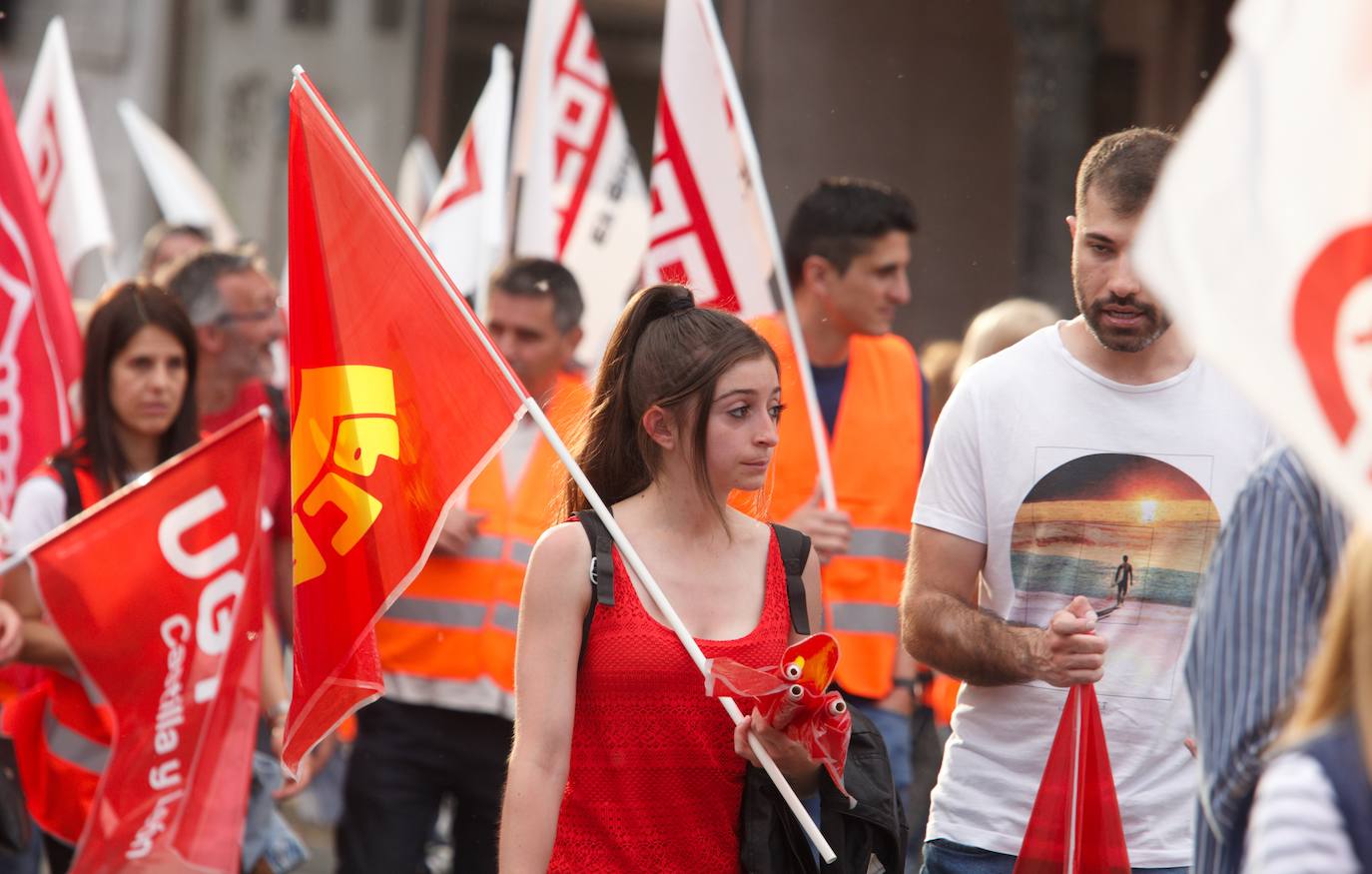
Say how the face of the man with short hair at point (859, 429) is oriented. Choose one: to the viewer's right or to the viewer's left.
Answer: to the viewer's right

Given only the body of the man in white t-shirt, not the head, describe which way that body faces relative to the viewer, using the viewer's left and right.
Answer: facing the viewer

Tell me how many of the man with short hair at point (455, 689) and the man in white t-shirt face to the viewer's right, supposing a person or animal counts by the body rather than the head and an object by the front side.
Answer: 0

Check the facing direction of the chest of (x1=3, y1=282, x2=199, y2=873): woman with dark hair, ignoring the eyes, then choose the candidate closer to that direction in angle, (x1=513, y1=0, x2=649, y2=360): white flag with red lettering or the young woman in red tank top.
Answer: the young woman in red tank top

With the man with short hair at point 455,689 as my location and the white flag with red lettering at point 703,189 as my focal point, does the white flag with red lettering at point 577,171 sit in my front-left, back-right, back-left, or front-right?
front-left

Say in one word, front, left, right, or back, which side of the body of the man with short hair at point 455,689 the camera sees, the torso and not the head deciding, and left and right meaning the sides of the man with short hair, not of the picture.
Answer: front

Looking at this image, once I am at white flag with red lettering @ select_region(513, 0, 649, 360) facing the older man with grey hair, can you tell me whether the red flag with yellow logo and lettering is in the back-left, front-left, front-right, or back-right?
front-left

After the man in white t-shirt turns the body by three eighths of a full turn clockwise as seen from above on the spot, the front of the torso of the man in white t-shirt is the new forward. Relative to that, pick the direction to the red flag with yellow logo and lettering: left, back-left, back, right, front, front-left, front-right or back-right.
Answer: front-left

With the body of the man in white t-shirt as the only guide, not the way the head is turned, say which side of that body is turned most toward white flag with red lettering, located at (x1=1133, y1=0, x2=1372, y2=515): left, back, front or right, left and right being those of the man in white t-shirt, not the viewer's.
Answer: front

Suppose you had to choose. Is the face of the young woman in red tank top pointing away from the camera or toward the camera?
toward the camera
